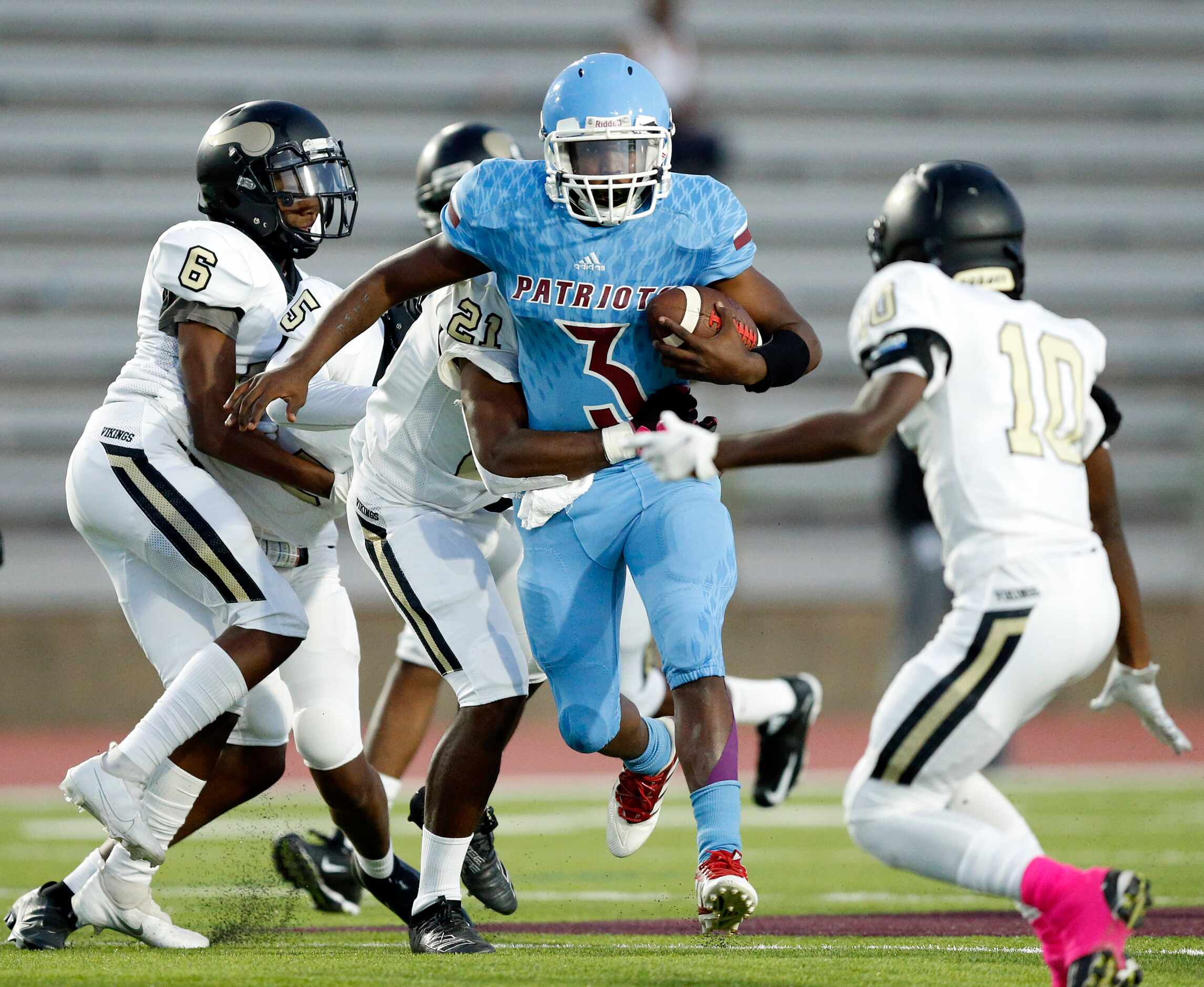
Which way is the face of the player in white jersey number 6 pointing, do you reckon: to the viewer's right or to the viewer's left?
to the viewer's right

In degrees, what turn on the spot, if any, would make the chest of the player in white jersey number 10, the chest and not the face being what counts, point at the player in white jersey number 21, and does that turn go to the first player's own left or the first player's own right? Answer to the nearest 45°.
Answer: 0° — they already face them

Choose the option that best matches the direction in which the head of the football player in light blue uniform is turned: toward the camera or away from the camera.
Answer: toward the camera

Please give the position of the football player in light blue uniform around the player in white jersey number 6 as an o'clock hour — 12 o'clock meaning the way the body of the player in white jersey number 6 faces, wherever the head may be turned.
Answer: The football player in light blue uniform is roughly at 1 o'clock from the player in white jersey number 6.

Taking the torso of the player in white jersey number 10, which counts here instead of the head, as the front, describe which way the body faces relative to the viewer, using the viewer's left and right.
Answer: facing away from the viewer and to the left of the viewer

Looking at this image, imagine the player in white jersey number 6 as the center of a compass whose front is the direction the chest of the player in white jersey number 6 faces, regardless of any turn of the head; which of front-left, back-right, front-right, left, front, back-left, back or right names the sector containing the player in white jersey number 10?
front-right

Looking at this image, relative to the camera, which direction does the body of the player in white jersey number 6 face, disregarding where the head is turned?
to the viewer's right

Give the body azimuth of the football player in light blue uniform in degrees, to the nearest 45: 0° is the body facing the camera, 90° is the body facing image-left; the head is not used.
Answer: approximately 0°

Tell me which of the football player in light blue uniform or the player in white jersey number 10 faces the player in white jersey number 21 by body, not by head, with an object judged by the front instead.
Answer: the player in white jersey number 10

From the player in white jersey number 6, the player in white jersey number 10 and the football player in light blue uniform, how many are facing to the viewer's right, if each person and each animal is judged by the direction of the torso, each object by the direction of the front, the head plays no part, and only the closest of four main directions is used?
1

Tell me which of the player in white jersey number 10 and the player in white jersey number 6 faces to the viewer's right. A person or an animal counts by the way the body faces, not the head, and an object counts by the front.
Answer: the player in white jersey number 6

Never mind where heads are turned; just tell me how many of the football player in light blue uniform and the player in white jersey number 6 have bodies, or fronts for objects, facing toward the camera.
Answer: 1

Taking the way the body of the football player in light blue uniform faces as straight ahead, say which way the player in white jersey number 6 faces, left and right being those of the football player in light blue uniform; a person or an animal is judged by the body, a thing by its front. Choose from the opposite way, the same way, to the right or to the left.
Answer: to the left

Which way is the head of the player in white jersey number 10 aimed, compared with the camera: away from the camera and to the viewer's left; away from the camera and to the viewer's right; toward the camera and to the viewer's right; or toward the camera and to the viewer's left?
away from the camera and to the viewer's left

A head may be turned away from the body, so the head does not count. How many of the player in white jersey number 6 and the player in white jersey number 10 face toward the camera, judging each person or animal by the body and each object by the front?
0

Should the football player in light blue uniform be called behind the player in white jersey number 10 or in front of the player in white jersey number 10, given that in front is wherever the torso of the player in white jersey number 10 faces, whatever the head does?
in front

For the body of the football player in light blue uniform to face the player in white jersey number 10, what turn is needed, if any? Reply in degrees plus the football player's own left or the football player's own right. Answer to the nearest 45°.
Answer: approximately 45° to the football player's own left

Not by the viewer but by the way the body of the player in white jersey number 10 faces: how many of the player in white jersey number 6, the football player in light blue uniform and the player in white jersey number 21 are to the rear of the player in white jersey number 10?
0

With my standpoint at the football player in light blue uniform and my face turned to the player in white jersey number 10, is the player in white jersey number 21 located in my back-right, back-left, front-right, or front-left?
back-right

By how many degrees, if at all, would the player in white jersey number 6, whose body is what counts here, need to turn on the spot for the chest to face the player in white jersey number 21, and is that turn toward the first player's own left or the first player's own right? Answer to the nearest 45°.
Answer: approximately 45° to the first player's own left

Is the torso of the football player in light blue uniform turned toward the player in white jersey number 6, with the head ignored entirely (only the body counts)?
no
